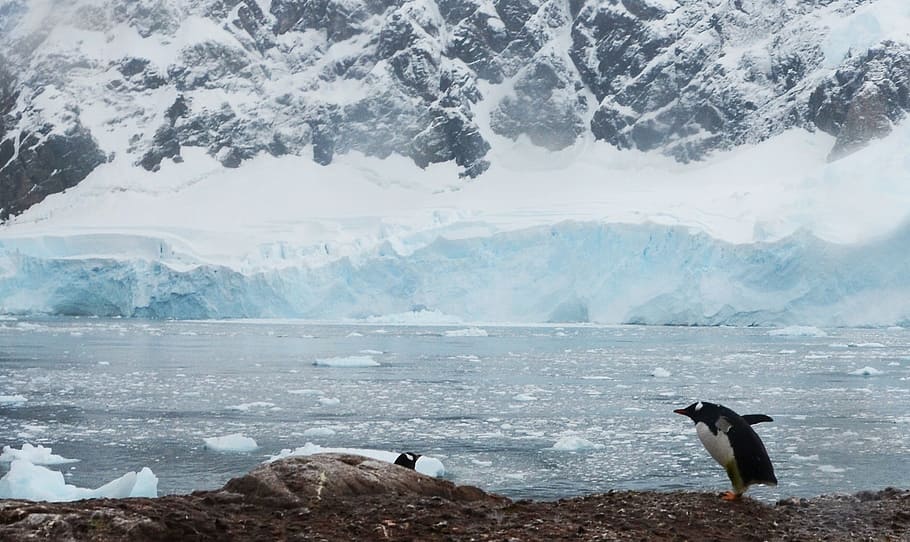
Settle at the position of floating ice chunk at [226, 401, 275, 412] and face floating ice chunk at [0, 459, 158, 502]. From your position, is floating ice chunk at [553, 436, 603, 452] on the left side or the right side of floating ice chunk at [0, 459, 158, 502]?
left

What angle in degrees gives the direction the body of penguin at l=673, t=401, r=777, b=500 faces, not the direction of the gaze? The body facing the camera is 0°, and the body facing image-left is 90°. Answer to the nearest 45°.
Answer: approximately 90°

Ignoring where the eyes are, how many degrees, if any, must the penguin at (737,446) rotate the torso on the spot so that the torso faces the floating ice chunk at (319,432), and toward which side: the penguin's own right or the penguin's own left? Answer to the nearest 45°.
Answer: approximately 45° to the penguin's own right

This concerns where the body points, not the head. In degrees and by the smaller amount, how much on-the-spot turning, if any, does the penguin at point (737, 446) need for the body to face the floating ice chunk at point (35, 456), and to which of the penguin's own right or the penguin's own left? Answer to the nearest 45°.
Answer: approximately 45° to the penguin's own right

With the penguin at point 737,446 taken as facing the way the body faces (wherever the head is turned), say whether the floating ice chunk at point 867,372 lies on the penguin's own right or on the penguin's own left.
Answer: on the penguin's own right

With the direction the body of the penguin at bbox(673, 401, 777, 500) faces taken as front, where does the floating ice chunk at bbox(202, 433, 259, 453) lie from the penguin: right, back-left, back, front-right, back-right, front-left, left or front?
front-right

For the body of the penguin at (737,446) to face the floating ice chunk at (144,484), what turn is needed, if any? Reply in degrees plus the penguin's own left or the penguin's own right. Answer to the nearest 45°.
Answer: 0° — it already faces it

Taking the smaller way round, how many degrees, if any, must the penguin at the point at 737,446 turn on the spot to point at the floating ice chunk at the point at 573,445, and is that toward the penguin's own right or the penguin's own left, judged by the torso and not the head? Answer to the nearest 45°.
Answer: approximately 90° to the penguin's own right
